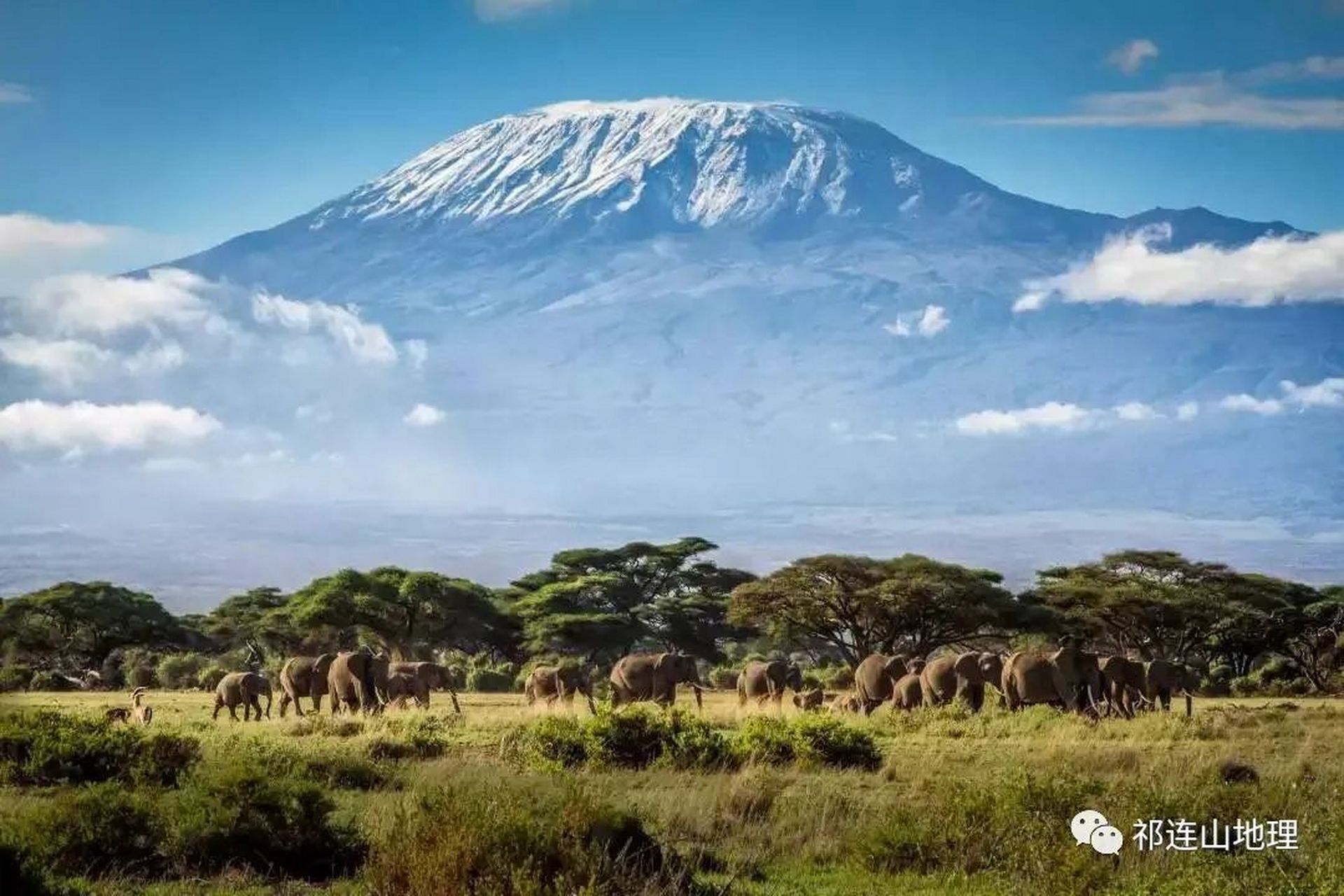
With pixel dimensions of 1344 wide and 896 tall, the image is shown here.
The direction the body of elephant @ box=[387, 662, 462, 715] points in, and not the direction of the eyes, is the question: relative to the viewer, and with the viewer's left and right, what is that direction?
facing to the right of the viewer

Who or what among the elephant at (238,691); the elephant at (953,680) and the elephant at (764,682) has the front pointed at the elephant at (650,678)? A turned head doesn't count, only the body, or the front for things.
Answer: the elephant at (238,691)

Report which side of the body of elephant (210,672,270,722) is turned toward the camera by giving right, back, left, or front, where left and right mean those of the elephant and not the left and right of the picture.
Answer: right

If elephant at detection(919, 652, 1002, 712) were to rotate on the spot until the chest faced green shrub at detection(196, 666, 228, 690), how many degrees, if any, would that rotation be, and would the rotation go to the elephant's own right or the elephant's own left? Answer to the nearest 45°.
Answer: approximately 135° to the elephant's own left

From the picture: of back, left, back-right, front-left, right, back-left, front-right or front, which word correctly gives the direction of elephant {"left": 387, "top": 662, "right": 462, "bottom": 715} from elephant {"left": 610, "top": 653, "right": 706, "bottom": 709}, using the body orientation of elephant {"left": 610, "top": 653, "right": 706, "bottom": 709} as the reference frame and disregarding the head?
back

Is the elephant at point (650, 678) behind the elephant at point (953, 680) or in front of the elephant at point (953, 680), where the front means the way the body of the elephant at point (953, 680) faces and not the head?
behind

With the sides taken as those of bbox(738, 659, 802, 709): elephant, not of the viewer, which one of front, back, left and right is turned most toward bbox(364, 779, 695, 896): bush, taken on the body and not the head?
right

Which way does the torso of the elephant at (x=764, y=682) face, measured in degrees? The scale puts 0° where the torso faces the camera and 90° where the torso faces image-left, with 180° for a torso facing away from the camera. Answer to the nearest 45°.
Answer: approximately 270°

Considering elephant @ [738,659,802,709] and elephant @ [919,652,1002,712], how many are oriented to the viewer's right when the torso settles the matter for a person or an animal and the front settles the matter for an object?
2

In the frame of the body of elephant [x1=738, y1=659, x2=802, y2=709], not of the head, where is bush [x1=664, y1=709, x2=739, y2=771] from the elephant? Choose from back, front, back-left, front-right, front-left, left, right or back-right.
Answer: right

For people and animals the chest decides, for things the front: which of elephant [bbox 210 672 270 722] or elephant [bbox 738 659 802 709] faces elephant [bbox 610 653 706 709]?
elephant [bbox 210 672 270 722]

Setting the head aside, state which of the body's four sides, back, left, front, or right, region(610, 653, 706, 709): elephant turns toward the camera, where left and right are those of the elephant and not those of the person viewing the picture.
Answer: right

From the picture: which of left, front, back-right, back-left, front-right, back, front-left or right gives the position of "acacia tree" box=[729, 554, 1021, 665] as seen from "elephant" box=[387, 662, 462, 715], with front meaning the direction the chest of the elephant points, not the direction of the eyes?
front-left

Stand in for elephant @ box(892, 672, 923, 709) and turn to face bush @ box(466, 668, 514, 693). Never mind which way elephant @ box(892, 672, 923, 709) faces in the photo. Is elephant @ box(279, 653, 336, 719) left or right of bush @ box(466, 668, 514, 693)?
left

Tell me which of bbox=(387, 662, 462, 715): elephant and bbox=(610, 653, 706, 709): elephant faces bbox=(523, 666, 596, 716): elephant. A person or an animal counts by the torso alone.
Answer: bbox=(387, 662, 462, 715): elephant

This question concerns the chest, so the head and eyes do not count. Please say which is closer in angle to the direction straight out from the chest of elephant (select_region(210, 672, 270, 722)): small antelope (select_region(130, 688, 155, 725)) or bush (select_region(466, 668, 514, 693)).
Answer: the bush

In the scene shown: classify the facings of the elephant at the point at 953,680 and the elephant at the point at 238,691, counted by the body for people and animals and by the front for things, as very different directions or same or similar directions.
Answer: same or similar directions

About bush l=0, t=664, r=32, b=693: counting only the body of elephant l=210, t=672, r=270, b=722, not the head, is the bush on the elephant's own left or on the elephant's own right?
on the elephant's own left

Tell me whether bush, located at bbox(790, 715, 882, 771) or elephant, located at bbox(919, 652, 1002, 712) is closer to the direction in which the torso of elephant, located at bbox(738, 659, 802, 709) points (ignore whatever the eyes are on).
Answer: the elephant

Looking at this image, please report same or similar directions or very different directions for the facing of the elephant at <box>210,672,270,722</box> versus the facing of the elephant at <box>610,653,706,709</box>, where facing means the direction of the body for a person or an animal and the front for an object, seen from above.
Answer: same or similar directions
